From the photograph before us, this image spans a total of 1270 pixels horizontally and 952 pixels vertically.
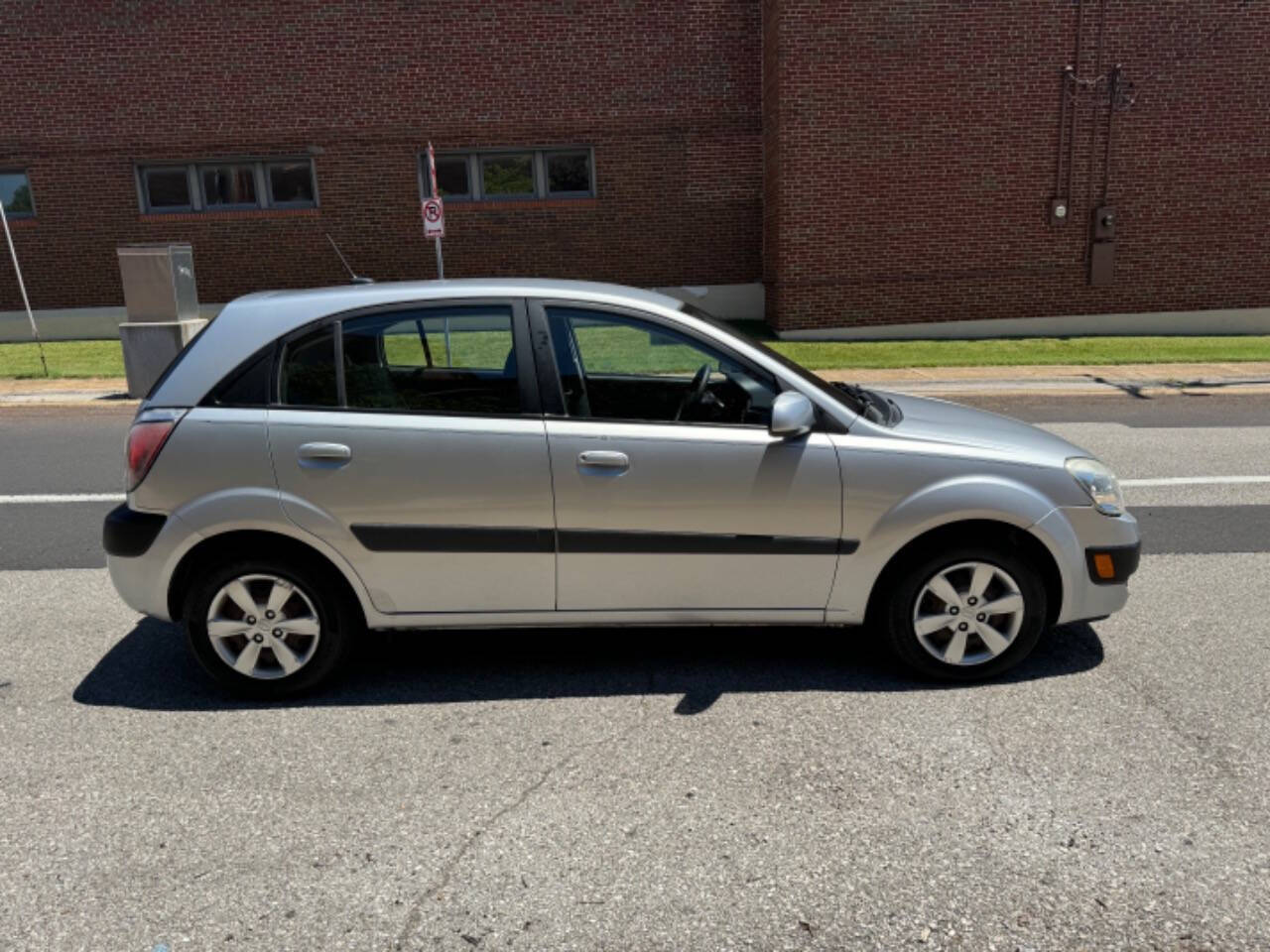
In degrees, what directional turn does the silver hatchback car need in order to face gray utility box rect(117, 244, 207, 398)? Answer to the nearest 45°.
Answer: approximately 135° to its left

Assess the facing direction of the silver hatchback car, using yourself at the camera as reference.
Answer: facing to the right of the viewer
